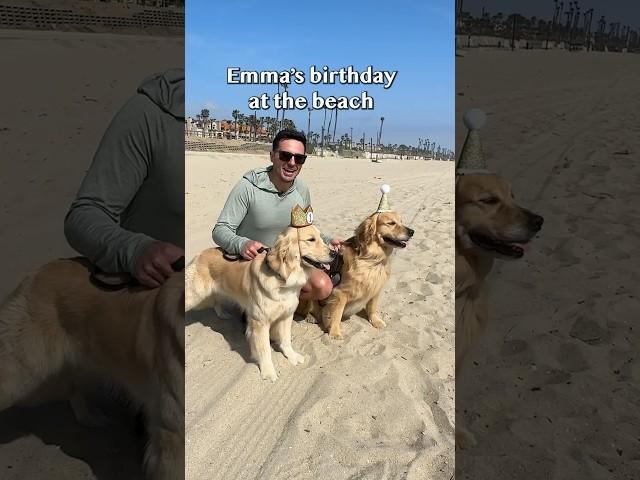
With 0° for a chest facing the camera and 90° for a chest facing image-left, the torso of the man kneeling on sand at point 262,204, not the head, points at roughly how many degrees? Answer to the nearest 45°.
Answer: approximately 315°

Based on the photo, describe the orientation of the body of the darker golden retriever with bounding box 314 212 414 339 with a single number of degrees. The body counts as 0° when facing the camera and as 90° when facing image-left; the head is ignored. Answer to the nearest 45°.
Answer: approximately 315°
